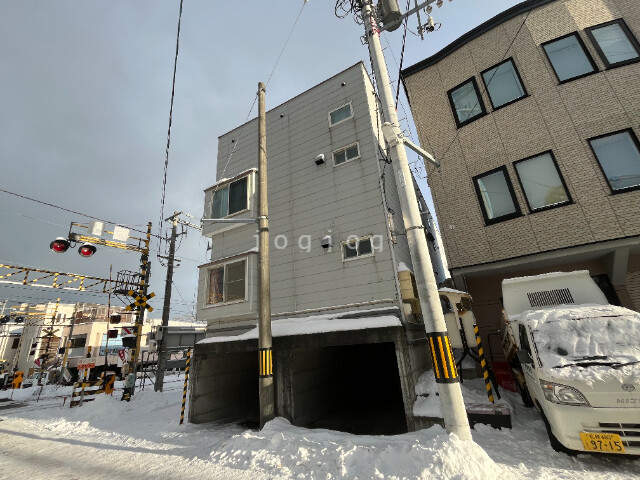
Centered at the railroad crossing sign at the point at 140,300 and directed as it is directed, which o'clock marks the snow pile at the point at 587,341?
The snow pile is roughly at 11 o'clock from the railroad crossing sign.

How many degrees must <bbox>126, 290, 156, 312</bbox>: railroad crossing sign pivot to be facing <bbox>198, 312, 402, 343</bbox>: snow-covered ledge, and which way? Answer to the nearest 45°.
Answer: approximately 45° to its left

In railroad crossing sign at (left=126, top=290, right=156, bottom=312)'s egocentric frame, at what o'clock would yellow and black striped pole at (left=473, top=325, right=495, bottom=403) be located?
The yellow and black striped pole is roughly at 11 o'clock from the railroad crossing sign.

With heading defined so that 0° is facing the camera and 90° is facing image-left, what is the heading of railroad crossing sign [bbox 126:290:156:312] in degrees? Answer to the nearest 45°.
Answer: approximately 0°

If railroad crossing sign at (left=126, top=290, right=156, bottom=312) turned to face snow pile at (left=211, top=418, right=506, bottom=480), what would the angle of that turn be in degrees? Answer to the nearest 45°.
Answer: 0° — it already faces it

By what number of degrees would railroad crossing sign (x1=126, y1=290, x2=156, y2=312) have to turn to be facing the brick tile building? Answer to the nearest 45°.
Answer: approximately 45° to its left

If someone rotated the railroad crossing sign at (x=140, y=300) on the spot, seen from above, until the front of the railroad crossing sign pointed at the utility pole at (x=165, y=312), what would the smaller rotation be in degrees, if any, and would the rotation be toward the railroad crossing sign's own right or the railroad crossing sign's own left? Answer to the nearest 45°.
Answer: approximately 90° to the railroad crossing sign's own left

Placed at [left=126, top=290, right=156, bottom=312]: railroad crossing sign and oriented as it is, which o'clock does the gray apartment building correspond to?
The gray apartment building is roughly at 11 o'clock from the railroad crossing sign.

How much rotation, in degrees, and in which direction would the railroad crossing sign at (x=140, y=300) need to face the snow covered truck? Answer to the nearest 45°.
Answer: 0° — it already faces it
